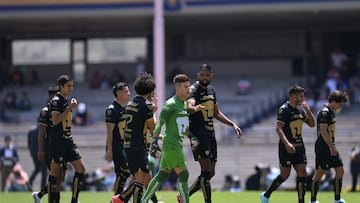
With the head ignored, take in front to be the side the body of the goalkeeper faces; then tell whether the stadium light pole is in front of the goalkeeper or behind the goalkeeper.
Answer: behind

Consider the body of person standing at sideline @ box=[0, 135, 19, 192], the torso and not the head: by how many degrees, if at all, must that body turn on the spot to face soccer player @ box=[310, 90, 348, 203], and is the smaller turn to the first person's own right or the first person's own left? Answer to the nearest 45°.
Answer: approximately 45° to the first person's own left

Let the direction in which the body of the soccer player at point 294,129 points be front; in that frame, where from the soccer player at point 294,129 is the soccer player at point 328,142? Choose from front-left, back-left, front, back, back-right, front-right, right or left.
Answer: left

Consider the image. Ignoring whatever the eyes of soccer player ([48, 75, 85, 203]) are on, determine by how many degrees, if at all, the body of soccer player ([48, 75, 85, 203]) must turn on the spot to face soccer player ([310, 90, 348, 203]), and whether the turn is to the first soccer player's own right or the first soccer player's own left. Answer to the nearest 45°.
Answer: approximately 45° to the first soccer player's own left

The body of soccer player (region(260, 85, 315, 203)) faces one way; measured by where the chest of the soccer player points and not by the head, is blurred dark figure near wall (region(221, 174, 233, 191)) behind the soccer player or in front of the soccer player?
behind

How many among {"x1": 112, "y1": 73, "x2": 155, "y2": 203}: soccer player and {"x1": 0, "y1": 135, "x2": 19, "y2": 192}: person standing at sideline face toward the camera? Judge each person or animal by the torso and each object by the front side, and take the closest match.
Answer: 1
